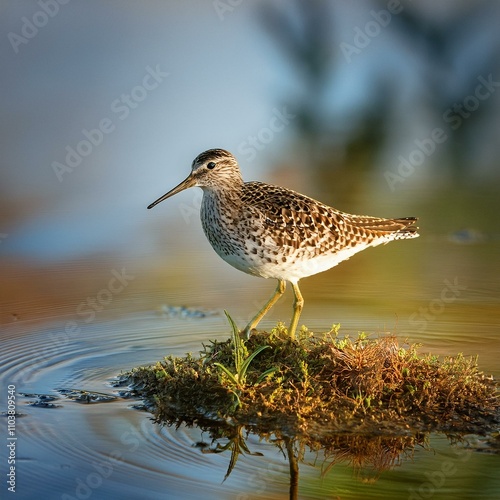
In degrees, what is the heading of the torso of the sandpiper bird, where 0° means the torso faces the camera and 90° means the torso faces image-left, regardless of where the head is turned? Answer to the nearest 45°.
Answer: approximately 90°
